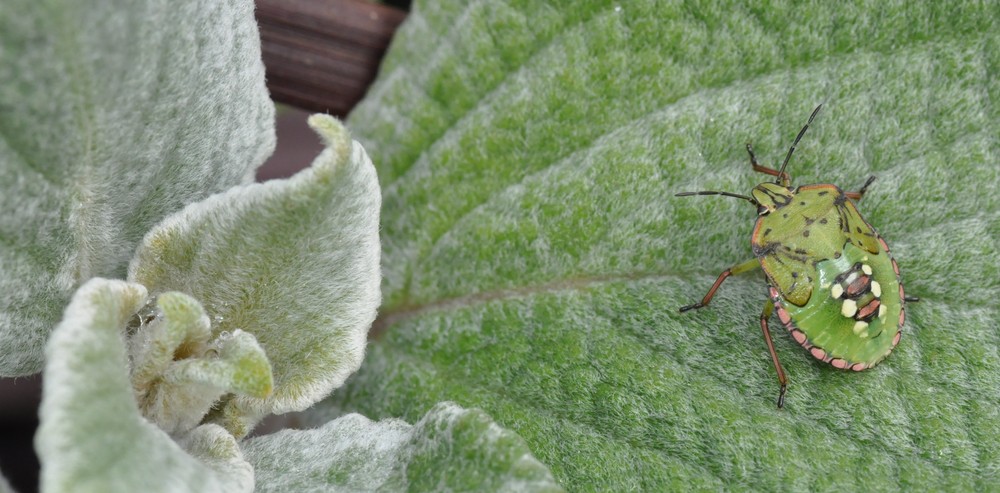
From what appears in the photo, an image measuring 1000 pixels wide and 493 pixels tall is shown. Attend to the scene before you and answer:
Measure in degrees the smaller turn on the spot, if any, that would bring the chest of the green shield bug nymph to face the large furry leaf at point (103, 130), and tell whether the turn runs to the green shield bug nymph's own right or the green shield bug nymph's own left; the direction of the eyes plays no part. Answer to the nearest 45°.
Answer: approximately 90° to the green shield bug nymph's own left

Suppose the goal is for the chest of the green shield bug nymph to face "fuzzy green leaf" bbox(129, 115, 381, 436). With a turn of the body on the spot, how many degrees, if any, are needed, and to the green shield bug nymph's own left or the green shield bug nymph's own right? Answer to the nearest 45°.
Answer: approximately 90° to the green shield bug nymph's own left

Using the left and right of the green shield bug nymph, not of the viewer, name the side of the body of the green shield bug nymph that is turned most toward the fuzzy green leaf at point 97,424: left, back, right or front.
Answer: left

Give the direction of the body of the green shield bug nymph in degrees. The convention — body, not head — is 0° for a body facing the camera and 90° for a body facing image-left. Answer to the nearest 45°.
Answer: approximately 135°

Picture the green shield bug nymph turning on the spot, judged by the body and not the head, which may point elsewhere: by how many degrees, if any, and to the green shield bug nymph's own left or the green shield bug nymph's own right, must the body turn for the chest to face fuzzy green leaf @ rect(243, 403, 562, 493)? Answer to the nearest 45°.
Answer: approximately 90° to the green shield bug nymph's own left

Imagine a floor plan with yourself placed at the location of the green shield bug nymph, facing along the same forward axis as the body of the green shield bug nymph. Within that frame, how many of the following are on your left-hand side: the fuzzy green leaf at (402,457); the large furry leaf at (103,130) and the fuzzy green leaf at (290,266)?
3
